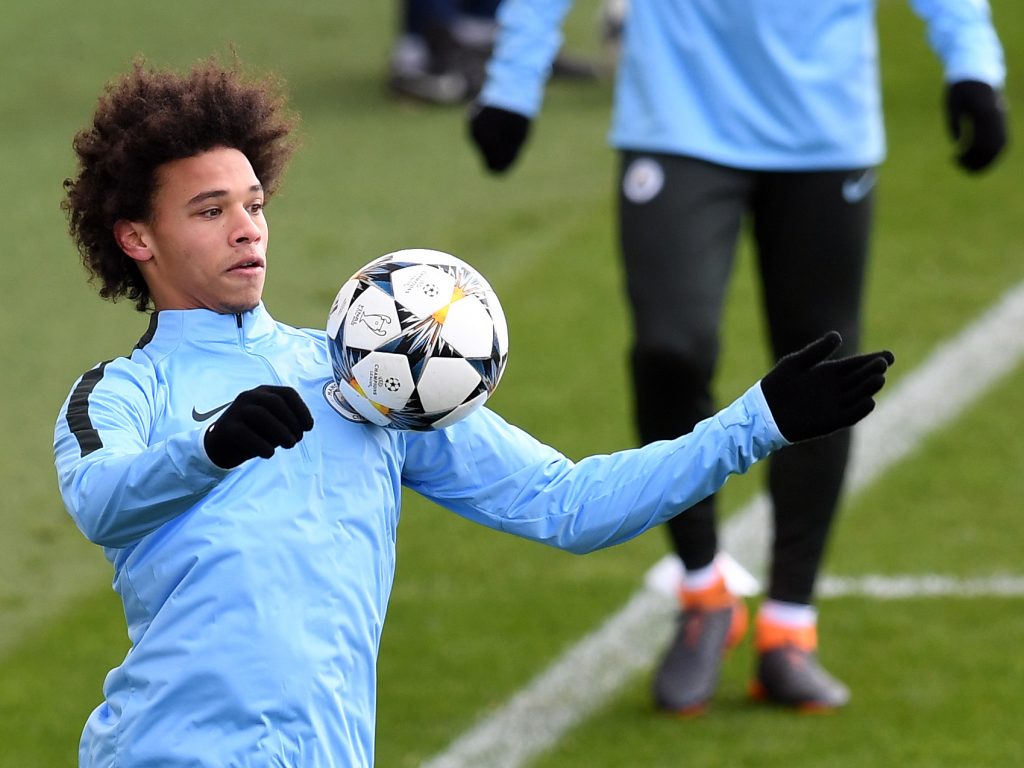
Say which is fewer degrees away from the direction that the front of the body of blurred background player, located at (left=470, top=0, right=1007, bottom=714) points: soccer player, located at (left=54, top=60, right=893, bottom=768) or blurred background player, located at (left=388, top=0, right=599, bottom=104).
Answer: the soccer player

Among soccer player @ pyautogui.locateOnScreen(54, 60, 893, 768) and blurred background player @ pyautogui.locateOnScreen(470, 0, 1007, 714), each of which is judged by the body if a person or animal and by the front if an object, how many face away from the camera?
0

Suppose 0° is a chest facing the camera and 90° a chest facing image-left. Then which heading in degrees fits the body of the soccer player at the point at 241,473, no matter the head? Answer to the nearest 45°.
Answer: approximately 315°

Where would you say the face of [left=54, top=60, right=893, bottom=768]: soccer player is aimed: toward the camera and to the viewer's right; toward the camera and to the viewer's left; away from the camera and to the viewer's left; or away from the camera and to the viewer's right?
toward the camera and to the viewer's right

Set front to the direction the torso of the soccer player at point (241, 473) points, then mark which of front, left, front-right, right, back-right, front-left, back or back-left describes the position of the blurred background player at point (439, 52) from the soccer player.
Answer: back-left

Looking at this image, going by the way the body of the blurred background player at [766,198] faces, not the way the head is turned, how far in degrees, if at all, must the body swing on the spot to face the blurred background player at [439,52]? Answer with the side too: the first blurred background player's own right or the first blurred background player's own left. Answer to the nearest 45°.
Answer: approximately 180°

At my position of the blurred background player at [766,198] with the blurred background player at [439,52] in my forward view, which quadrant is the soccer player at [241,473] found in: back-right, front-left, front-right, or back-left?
back-left

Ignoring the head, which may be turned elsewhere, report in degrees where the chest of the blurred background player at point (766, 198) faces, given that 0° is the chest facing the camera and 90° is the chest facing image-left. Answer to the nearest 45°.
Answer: approximately 0°

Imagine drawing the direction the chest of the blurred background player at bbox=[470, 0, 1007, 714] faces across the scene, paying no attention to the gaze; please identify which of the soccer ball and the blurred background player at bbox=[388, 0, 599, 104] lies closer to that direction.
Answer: the soccer ball

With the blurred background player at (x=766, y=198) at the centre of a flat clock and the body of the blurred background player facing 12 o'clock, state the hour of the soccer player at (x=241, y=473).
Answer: The soccer player is roughly at 1 o'clock from the blurred background player.

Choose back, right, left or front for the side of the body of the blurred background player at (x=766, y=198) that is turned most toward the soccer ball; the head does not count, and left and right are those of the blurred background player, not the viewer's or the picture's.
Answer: front
